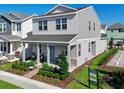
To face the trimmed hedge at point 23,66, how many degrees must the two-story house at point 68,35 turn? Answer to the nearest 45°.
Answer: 0° — it already faces it

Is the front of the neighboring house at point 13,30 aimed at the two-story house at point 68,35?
no

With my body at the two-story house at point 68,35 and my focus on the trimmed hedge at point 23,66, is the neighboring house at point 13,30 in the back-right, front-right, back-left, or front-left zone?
front-right

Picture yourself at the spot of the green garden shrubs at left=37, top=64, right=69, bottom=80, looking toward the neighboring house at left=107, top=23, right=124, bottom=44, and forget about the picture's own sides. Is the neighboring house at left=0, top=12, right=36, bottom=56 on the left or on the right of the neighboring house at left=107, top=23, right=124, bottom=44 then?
left

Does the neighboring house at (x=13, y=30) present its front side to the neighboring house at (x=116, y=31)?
no

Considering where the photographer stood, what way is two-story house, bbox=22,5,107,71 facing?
facing the viewer and to the left of the viewer

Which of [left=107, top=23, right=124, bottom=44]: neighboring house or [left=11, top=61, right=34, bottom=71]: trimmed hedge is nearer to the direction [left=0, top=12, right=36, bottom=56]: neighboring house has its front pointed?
the trimmed hedge

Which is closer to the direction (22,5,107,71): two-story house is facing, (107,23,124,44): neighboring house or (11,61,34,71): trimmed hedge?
the trimmed hedge

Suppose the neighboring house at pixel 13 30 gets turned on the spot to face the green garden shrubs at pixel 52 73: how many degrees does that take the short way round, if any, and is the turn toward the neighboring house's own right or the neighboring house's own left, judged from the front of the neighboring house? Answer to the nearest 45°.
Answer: approximately 45° to the neighboring house's own left

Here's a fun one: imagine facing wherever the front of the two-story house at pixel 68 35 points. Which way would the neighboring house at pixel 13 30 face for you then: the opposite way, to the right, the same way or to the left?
the same way

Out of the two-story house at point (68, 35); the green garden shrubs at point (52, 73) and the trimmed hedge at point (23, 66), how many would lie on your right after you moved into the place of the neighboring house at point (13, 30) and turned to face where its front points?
0

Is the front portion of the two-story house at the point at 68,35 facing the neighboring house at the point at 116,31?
no

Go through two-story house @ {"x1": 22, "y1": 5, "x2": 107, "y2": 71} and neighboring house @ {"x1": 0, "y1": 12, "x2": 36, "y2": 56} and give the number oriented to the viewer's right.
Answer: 0

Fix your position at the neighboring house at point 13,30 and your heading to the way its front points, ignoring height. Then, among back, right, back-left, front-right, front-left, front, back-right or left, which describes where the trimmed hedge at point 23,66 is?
front-left
